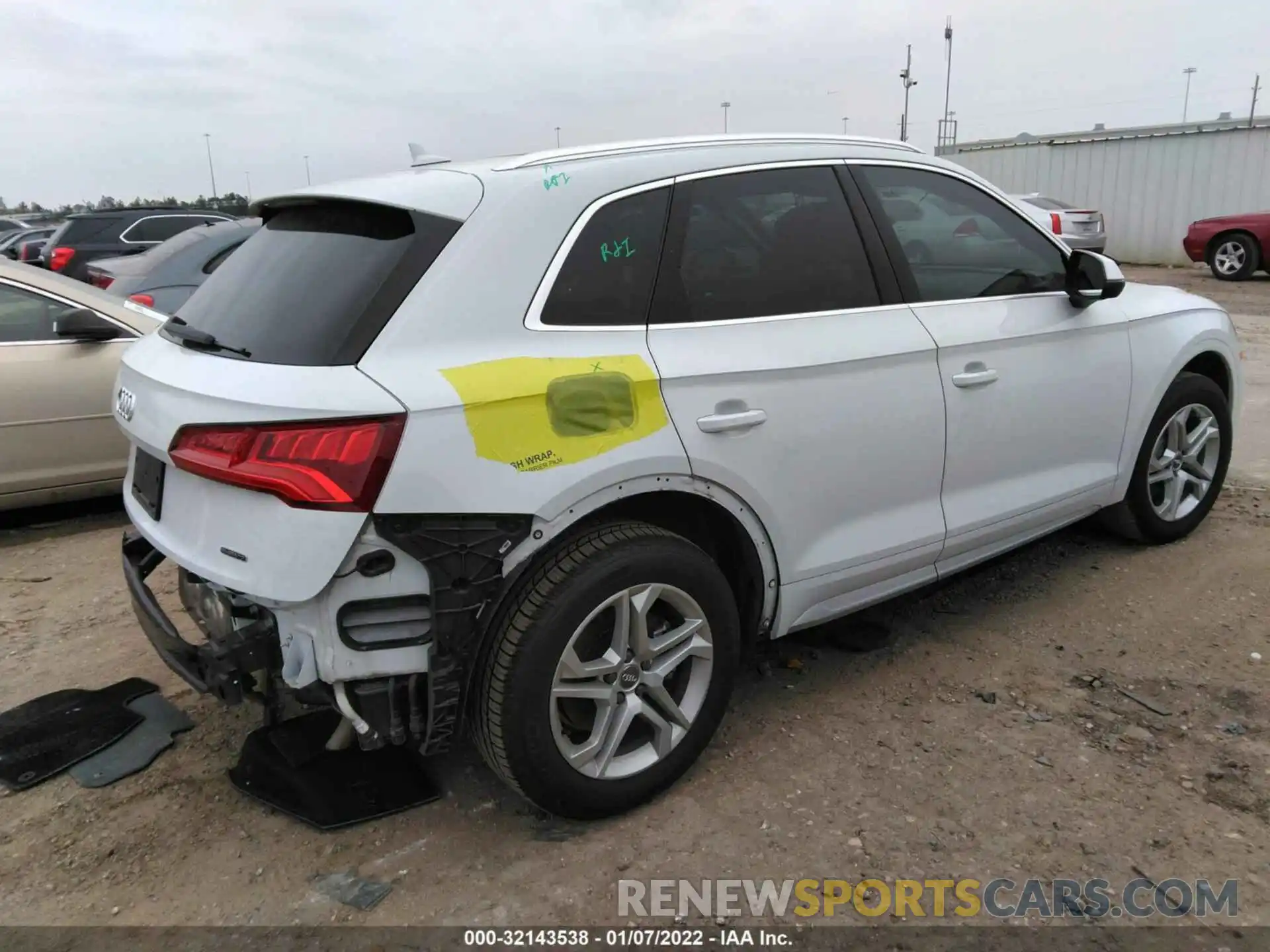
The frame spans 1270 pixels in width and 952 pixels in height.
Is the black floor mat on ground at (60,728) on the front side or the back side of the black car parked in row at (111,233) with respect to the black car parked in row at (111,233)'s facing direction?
on the back side

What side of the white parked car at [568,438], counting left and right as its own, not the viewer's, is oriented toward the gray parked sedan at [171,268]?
left

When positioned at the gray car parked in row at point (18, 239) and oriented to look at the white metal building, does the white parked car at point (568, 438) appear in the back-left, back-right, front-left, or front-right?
front-right

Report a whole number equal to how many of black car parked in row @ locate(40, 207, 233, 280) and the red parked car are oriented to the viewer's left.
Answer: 1

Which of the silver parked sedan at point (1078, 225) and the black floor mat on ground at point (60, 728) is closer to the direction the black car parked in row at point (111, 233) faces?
the silver parked sedan

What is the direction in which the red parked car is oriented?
to the viewer's left

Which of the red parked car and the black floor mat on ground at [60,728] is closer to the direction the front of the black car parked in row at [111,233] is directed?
the red parked car

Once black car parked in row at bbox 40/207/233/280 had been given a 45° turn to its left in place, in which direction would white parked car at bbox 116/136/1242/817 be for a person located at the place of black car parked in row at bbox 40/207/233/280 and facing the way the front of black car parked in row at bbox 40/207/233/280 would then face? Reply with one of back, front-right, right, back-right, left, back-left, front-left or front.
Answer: back

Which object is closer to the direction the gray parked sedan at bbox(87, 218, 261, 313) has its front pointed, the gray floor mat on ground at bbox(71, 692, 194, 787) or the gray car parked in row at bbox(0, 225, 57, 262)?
the gray car parked in row

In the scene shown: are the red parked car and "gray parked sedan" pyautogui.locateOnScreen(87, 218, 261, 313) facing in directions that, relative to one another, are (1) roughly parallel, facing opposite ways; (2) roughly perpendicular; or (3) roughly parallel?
roughly perpendicular

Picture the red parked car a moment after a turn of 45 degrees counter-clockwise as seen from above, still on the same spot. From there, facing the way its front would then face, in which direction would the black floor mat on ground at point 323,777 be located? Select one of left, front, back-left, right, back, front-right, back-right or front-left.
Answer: front-left

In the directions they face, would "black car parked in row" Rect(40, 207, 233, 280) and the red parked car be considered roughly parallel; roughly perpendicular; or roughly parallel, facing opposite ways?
roughly perpendicular

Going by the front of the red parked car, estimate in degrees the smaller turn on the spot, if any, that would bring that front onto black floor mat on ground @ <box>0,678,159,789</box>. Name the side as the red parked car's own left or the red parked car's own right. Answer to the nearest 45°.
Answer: approximately 90° to the red parked car's own left

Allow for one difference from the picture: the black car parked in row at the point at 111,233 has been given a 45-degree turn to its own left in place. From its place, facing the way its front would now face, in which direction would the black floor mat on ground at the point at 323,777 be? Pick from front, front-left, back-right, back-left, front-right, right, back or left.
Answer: back

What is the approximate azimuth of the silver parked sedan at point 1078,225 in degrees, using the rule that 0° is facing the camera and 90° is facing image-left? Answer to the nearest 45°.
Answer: approximately 135°

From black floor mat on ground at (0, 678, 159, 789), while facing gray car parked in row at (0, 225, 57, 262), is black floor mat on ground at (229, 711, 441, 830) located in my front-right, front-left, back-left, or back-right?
back-right

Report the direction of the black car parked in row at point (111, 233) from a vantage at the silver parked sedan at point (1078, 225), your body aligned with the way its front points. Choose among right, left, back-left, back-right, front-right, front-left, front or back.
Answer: left

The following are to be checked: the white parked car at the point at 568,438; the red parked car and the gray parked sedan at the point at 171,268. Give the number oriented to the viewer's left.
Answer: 1

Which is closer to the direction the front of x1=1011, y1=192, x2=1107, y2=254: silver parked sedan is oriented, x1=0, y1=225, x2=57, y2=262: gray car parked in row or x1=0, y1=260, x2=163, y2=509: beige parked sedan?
the gray car parked in row
